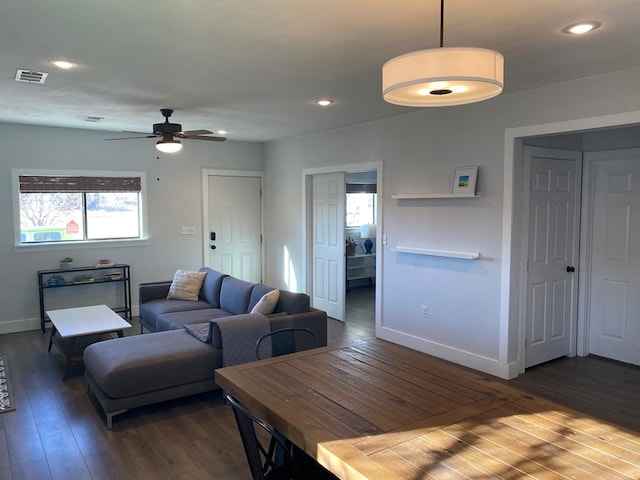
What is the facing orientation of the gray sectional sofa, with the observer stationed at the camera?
facing the viewer and to the left of the viewer

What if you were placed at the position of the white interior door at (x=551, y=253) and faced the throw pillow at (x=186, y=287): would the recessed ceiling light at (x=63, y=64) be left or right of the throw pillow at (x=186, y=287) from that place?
left

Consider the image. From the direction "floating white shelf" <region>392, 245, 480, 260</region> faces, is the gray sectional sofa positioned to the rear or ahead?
ahead

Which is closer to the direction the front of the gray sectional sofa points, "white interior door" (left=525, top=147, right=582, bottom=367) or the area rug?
the area rug

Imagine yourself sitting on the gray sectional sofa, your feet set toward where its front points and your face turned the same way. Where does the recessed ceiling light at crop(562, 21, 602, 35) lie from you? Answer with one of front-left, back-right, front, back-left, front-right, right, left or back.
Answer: left

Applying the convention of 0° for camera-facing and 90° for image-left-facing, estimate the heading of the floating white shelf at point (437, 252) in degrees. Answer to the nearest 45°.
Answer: approximately 45°

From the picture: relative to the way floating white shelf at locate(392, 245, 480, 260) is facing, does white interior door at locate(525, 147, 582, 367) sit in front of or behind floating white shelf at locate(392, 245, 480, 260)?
behind

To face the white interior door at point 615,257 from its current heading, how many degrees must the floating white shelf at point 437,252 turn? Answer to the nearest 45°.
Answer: approximately 135° to its left

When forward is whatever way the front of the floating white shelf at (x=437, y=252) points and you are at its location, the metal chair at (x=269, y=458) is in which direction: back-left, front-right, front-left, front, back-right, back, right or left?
front-left

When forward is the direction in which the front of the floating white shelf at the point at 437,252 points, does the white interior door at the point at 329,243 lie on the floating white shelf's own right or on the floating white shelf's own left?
on the floating white shelf's own right

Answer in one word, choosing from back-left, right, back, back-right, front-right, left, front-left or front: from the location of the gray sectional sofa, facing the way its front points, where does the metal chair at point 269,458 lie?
front-left

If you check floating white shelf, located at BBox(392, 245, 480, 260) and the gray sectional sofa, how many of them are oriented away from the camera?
0

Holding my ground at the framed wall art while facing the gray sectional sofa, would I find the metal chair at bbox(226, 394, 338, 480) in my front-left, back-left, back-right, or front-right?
front-left

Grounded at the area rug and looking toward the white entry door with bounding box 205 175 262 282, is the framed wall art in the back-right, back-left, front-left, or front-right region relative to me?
front-right
